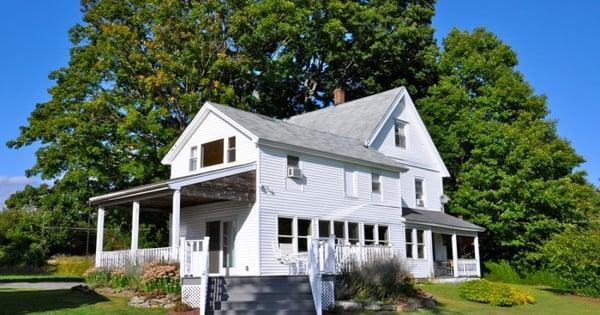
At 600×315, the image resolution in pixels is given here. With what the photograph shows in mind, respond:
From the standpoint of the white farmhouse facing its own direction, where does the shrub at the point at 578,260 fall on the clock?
The shrub is roughly at 10 o'clock from the white farmhouse.

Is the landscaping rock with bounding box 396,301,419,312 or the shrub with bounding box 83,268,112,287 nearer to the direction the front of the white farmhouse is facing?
the landscaping rock

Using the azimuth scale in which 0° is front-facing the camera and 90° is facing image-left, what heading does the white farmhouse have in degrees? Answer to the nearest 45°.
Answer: approximately 315°
